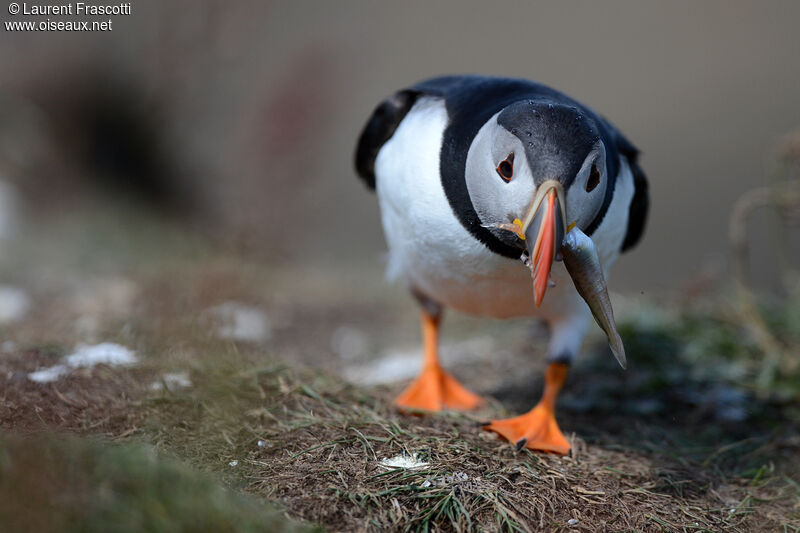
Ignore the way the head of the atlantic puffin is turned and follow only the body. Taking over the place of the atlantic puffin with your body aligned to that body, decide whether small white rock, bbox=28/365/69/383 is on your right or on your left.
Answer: on your right

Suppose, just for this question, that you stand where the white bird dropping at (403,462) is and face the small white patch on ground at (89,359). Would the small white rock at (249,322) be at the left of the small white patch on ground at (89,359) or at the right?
right

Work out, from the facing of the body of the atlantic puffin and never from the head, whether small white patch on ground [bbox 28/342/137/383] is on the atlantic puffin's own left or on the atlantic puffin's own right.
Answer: on the atlantic puffin's own right

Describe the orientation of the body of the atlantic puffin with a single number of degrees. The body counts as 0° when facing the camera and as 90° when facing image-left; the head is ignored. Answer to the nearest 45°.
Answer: approximately 0°

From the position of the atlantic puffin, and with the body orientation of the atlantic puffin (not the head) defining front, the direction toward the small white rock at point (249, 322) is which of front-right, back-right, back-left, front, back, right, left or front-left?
back-right

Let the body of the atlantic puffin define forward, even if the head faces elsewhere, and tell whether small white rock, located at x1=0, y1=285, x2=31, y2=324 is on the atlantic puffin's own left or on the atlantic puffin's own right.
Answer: on the atlantic puffin's own right
